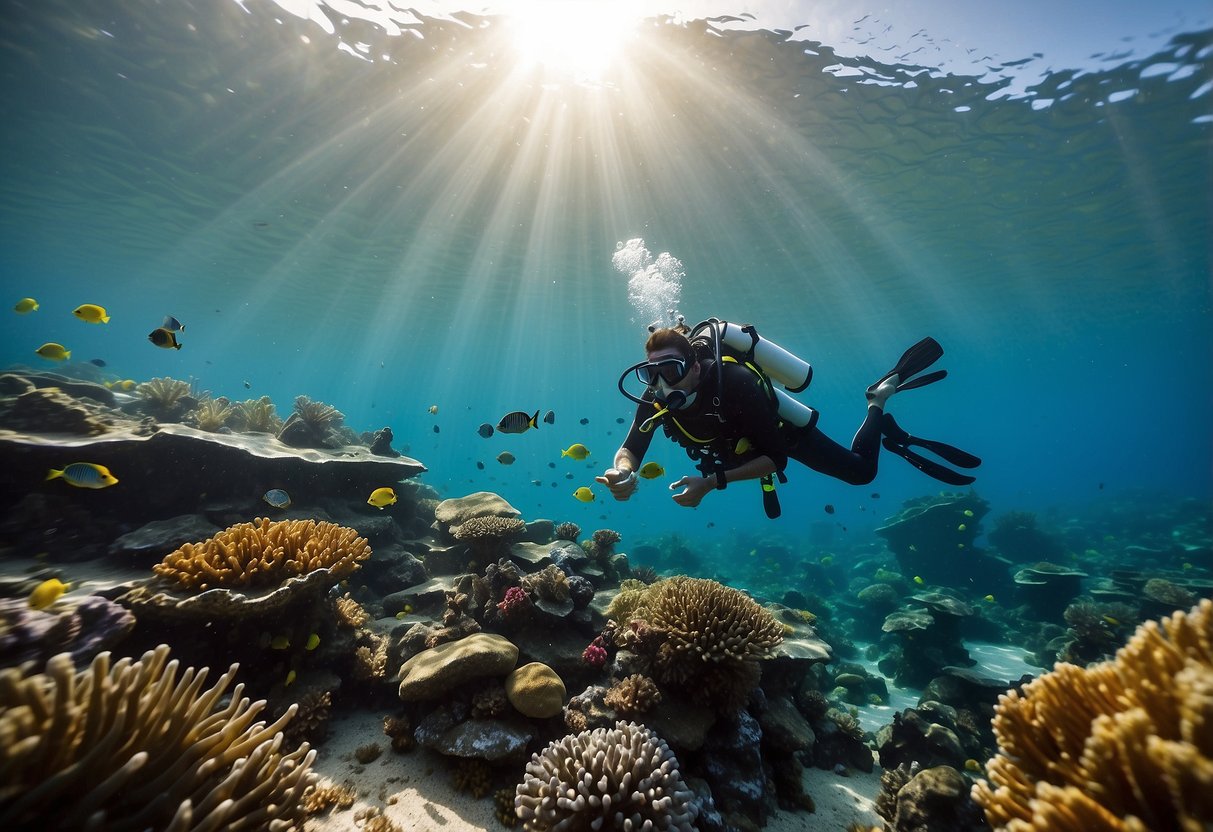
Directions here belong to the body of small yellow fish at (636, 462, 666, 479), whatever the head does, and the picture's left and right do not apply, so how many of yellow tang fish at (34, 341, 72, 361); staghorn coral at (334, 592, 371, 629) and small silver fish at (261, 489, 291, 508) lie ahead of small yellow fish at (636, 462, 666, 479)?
3

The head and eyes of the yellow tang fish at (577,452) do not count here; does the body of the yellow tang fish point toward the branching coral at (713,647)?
no

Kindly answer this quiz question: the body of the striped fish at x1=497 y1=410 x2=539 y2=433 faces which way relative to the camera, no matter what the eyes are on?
to the viewer's left

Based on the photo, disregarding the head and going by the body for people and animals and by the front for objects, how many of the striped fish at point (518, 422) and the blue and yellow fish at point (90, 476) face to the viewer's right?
1

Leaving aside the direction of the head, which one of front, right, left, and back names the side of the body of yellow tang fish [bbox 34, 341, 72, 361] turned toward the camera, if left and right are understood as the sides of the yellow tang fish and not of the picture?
left

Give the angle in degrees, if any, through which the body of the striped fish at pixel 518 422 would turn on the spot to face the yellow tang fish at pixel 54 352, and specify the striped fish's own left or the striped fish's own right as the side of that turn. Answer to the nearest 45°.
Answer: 0° — it already faces it

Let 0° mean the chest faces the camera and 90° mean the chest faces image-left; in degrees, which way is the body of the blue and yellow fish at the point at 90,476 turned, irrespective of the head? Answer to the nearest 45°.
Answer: approximately 270°

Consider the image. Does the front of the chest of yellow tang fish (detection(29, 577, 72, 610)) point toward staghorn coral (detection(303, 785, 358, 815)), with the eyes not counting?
no
